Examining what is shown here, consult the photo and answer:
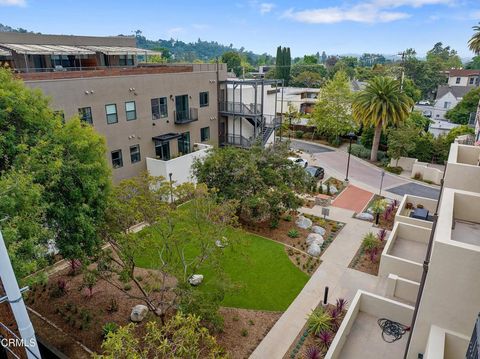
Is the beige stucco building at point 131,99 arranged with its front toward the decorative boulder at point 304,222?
yes

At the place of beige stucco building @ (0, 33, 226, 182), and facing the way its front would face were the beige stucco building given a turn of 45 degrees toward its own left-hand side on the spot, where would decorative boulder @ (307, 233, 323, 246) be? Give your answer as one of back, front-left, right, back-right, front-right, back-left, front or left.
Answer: front-right

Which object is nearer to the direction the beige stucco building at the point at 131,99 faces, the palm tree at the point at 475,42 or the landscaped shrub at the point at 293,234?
the landscaped shrub

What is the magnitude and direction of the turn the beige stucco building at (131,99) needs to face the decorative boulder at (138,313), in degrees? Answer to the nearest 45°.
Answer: approximately 45° to its right

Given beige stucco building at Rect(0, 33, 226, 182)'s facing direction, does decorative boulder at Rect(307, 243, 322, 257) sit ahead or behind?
ahead

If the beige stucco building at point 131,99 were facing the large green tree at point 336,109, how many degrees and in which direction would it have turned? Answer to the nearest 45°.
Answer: approximately 45° to its left

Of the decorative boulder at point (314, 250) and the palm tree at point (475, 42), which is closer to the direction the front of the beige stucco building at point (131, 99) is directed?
the decorative boulder

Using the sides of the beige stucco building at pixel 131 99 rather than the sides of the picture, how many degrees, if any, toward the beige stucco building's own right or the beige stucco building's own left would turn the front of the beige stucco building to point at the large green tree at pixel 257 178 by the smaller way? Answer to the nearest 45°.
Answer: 0° — it already faces it

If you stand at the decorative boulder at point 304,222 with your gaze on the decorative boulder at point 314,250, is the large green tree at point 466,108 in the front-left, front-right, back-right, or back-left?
back-left

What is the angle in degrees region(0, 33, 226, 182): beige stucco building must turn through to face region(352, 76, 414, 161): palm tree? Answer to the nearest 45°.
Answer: approximately 45° to its left

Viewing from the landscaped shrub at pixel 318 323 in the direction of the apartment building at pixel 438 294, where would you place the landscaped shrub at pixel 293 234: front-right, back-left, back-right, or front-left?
back-left

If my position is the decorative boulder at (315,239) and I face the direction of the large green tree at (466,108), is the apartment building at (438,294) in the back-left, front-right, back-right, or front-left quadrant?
back-right

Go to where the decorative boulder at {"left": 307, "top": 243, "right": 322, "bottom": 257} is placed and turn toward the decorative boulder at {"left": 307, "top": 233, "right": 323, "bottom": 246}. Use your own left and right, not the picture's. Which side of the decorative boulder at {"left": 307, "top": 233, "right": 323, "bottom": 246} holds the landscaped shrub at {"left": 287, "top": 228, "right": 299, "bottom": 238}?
left

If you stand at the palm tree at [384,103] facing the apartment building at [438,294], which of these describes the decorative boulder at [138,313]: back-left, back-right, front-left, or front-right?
front-right

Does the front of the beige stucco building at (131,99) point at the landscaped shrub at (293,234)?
yes

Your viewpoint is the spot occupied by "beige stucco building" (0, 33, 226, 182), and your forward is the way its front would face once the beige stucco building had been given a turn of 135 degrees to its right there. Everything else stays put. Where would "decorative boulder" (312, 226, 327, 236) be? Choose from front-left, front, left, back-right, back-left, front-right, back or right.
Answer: back-left

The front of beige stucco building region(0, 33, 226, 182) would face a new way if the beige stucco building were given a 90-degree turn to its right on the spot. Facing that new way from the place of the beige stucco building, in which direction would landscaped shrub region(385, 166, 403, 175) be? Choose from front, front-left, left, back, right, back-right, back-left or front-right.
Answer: back-left

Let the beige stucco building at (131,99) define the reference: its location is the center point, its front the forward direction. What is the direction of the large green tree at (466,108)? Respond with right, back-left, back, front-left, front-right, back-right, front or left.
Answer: front-left

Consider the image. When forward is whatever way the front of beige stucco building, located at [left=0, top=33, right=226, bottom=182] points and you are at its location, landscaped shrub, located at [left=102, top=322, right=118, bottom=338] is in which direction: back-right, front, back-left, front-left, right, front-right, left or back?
front-right

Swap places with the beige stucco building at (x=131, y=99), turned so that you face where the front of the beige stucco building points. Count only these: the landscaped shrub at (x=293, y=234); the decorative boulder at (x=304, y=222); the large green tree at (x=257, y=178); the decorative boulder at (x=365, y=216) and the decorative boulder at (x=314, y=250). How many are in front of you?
5
